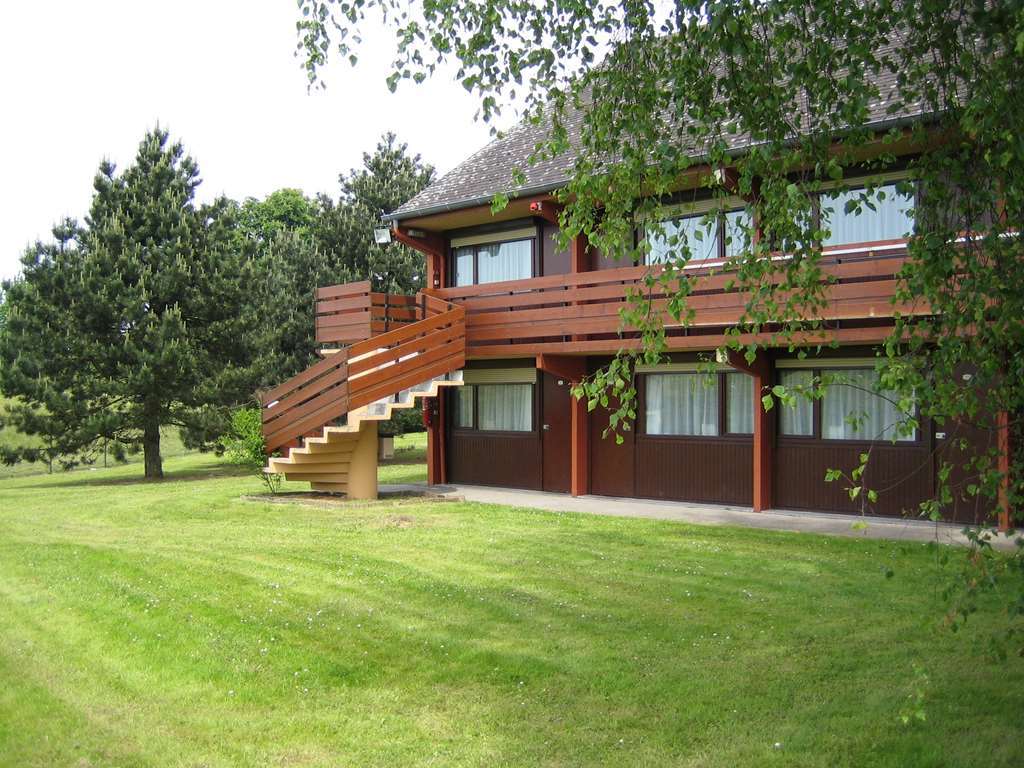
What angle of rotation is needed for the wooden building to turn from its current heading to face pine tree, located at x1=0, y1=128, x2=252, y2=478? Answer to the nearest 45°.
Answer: approximately 90° to its right

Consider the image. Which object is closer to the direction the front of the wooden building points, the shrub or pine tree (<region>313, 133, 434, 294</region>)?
the shrub

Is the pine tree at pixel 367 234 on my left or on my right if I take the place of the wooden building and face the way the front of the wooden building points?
on my right

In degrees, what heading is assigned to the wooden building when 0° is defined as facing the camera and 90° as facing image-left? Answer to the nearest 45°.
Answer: approximately 45°

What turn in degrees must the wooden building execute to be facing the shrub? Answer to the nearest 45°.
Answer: approximately 45° to its right
